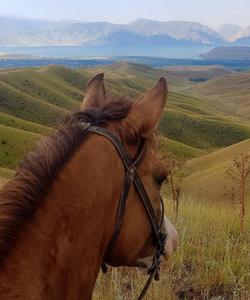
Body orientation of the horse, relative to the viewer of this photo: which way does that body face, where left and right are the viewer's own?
facing away from the viewer and to the right of the viewer
